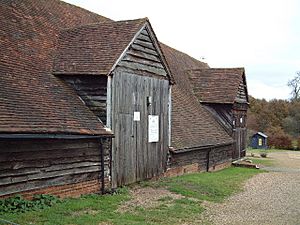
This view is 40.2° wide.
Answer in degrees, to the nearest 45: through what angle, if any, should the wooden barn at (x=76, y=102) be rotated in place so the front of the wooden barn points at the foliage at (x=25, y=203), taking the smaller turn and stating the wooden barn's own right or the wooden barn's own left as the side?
approximately 45° to the wooden barn's own right
